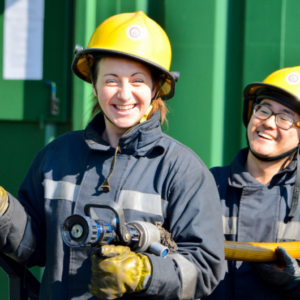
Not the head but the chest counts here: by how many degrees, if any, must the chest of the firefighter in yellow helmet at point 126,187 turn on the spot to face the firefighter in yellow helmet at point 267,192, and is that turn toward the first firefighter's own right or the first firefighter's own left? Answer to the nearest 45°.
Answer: approximately 135° to the first firefighter's own left

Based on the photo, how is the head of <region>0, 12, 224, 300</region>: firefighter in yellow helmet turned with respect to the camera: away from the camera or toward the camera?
toward the camera

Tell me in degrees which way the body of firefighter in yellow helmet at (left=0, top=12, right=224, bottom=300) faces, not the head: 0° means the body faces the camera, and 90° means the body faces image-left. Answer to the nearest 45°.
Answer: approximately 0°

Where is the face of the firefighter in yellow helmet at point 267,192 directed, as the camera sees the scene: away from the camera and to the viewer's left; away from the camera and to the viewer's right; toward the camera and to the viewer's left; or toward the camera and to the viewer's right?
toward the camera and to the viewer's left
